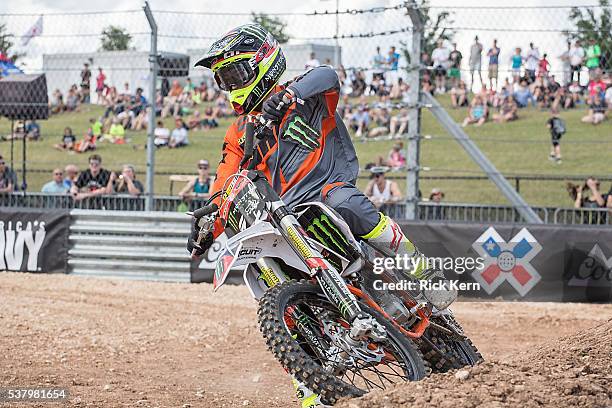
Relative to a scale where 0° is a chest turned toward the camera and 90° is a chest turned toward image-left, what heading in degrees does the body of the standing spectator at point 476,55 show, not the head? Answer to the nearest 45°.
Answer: approximately 0°

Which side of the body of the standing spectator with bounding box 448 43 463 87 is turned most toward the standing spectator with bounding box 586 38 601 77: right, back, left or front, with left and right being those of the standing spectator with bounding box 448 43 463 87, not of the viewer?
left

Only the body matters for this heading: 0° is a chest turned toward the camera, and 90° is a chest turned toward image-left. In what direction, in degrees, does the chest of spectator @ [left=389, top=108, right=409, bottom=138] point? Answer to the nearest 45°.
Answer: approximately 45°

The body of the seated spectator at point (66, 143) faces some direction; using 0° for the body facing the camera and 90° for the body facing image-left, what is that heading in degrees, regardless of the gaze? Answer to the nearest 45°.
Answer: approximately 45°

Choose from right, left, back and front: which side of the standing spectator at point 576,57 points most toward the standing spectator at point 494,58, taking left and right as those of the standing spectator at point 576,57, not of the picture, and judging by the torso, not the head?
right
